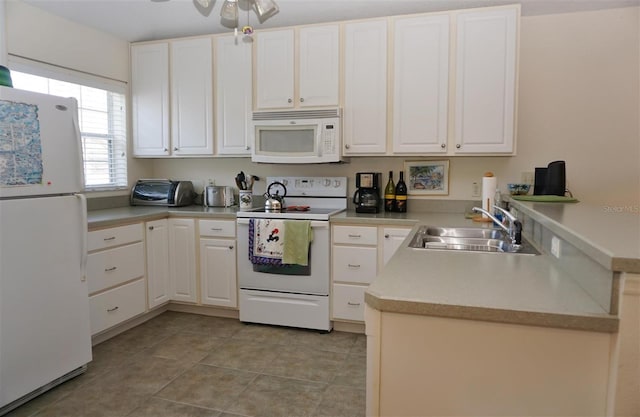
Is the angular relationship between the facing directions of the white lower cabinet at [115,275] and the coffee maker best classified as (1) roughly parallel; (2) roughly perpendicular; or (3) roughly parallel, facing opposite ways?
roughly perpendicular

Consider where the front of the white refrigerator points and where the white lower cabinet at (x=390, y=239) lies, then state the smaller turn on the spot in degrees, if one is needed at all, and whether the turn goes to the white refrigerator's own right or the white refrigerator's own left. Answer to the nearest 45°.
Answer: approximately 45° to the white refrigerator's own left

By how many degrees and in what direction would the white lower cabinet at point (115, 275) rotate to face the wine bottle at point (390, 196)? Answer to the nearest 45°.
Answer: approximately 45° to its left

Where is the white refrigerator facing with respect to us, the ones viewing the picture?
facing the viewer and to the right of the viewer

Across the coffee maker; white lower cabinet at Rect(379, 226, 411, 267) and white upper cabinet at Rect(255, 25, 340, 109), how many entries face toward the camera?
3

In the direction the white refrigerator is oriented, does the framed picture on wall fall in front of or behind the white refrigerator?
in front

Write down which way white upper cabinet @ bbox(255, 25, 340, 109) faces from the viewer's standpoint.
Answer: facing the viewer

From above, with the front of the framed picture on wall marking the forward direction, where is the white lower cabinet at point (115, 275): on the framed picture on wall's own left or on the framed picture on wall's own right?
on the framed picture on wall's own right

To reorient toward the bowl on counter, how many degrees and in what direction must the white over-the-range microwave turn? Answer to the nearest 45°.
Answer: approximately 90° to its left

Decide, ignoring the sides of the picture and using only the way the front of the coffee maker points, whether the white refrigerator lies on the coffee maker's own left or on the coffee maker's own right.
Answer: on the coffee maker's own right

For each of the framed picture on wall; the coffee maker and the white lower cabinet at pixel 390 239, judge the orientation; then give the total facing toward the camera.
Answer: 3

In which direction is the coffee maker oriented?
toward the camera

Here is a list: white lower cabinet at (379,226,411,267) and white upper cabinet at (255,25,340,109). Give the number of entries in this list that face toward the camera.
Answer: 2

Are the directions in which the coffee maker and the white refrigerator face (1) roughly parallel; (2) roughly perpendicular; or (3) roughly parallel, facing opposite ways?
roughly perpendicular

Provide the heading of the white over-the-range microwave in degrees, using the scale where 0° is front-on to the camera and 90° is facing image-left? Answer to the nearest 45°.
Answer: approximately 0°

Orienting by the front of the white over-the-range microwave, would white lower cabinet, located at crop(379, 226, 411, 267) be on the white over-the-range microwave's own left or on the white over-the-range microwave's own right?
on the white over-the-range microwave's own left
